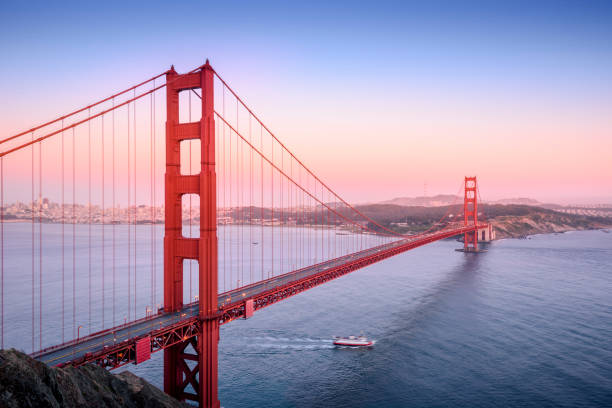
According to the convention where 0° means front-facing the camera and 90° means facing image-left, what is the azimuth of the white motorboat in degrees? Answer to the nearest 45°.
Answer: approximately 270°
